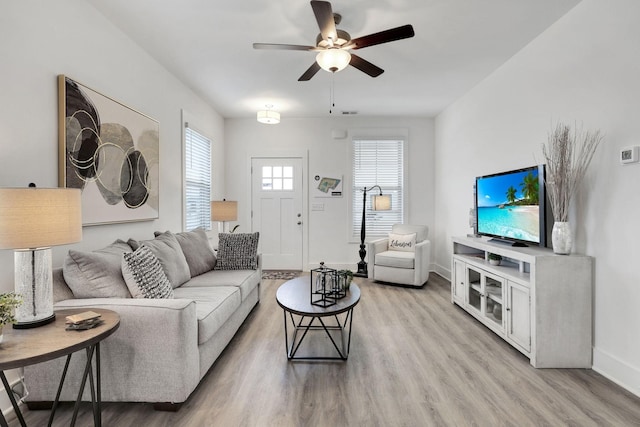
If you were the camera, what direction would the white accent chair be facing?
facing the viewer and to the left of the viewer

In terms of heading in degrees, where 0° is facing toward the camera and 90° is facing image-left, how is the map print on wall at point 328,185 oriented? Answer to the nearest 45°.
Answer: approximately 0°

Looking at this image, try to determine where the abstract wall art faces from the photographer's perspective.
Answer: facing the viewer and to the right of the viewer

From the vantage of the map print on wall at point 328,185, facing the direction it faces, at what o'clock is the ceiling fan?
The ceiling fan is roughly at 12 o'clock from the map print on wall.

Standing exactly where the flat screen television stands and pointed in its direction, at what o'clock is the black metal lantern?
The black metal lantern is roughly at 12 o'clock from the flat screen television.

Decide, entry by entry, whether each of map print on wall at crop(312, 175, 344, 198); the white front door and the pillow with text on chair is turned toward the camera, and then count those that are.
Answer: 3

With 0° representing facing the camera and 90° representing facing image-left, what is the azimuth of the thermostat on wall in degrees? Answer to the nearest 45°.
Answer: approximately 45°

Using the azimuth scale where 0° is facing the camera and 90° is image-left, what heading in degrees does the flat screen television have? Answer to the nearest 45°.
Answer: approximately 45°

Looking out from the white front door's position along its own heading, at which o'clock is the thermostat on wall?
The thermostat on wall is roughly at 11 o'clock from the white front door.

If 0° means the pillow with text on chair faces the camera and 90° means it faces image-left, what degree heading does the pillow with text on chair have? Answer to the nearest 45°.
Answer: approximately 0°

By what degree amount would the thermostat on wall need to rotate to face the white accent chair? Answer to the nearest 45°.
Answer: approximately 90° to its right

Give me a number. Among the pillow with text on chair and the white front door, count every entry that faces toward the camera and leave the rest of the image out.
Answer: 2
